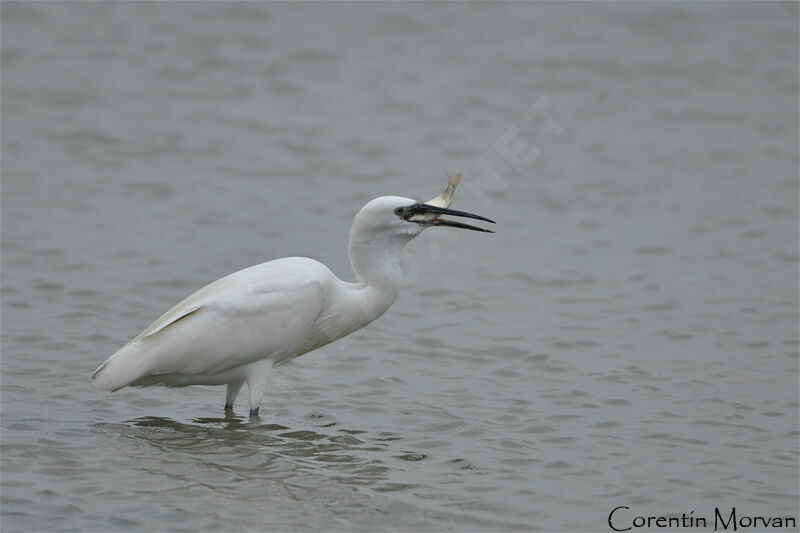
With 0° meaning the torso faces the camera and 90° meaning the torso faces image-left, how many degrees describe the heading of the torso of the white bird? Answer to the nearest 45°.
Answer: approximately 270°
